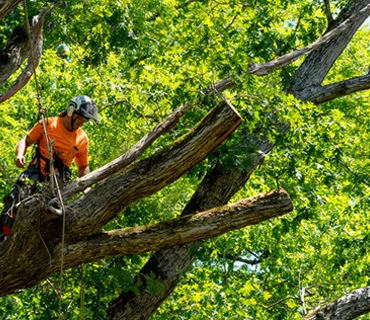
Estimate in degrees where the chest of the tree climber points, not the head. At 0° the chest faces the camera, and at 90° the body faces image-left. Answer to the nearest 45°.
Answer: approximately 315°

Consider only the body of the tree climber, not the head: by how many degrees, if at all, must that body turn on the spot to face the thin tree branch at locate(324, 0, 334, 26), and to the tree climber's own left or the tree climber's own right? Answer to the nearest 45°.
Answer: approximately 90° to the tree climber's own left

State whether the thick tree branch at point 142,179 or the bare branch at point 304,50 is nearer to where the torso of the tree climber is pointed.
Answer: the thick tree branch

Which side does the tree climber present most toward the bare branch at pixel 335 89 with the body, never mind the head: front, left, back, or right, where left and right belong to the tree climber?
left
